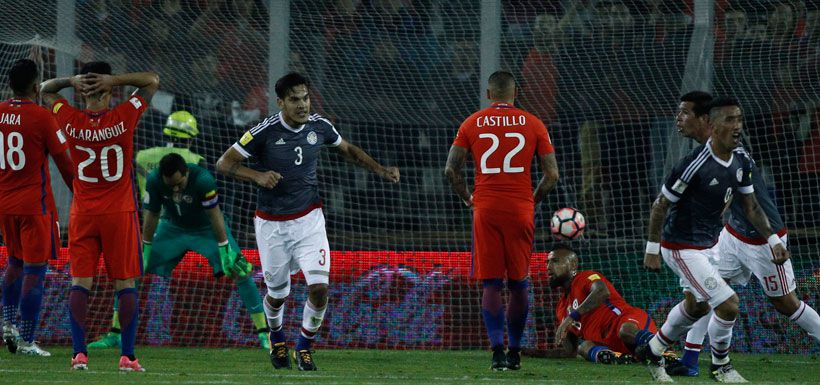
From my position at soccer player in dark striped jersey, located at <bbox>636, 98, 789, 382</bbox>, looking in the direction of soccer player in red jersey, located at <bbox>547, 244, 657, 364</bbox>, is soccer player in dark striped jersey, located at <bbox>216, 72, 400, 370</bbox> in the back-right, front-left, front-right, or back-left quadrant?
front-left

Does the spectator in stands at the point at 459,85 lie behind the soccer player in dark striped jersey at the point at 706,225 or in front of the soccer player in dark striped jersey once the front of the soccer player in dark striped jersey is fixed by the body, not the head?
behind

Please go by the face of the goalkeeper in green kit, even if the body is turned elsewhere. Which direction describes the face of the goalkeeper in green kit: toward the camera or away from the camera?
toward the camera

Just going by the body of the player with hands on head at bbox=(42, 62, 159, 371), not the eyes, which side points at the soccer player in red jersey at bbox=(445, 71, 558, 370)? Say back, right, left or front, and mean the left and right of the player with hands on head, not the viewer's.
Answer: right

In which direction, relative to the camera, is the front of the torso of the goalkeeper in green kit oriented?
toward the camera

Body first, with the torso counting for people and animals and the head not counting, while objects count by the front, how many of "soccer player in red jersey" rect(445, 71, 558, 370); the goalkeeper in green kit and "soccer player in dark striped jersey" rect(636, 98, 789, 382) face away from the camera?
1

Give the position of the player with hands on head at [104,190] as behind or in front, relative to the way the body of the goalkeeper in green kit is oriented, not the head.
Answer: in front

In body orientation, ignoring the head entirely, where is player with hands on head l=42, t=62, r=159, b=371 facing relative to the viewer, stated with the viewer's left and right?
facing away from the viewer

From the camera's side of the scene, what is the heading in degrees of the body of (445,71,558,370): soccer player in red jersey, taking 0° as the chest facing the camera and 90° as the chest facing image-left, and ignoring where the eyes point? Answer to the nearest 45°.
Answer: approximately 180°

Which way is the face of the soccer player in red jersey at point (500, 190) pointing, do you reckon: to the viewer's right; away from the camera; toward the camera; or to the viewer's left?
away from the camera

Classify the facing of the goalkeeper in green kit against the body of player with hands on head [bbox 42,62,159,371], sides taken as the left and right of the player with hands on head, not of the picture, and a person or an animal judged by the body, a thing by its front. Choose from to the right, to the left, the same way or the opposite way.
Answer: the opposite way

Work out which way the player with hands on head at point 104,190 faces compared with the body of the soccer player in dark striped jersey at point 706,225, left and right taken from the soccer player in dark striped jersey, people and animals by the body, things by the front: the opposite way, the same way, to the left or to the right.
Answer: the opposite way
